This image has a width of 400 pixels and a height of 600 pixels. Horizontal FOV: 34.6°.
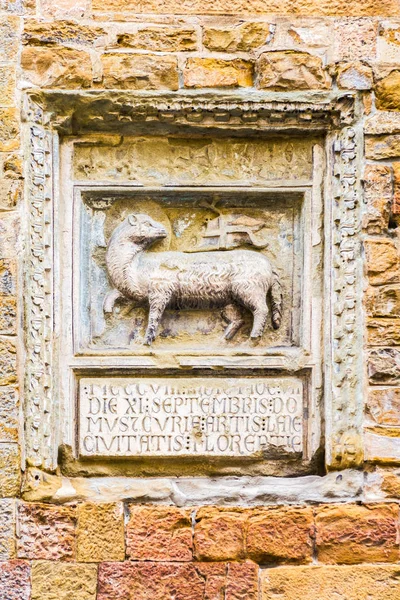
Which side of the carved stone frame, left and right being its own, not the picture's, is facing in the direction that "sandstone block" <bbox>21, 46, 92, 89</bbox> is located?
right

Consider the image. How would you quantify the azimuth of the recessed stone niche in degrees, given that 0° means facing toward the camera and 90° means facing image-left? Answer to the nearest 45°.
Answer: approximately 0°
